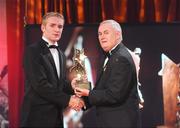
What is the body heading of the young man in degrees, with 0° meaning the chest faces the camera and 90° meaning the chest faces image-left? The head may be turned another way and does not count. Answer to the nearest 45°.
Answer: approximately 315°
